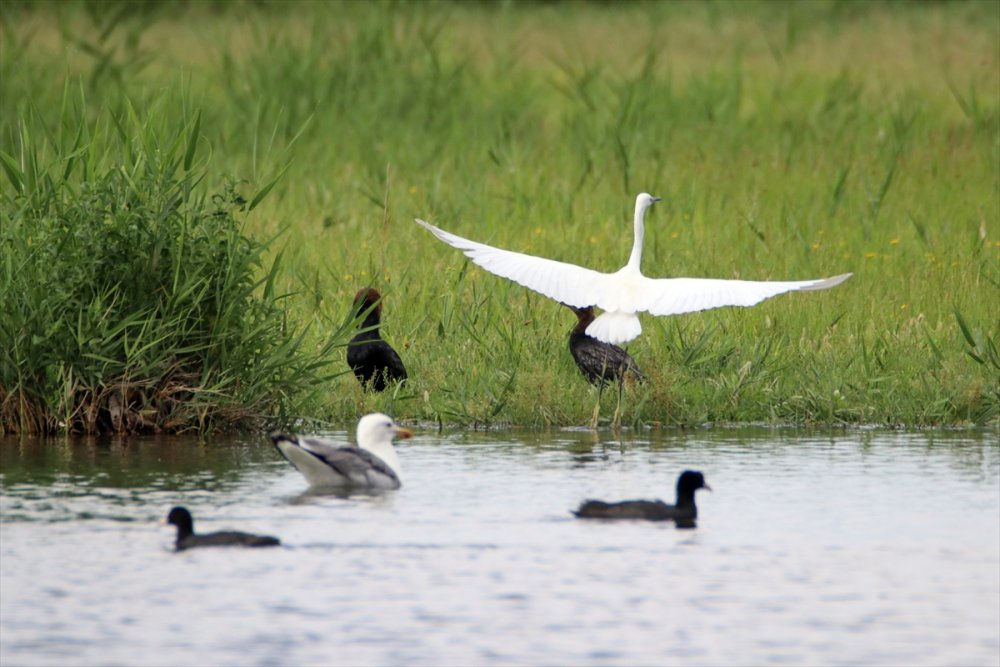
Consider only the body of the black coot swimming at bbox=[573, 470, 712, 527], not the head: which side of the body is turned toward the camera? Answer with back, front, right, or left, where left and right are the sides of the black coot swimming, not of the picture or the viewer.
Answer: right

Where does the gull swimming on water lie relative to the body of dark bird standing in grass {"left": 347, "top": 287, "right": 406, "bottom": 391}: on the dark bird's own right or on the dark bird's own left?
on the dark bird's own left

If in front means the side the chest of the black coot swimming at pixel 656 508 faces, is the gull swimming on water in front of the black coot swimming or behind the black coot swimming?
behind

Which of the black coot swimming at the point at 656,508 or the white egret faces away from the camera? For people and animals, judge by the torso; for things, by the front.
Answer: the white egret

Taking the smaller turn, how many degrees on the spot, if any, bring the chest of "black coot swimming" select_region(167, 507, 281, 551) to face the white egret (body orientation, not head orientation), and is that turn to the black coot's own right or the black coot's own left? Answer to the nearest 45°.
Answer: approximately 135° to the black coot's own right

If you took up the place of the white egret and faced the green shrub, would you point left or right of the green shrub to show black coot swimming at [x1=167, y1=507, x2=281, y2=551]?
left

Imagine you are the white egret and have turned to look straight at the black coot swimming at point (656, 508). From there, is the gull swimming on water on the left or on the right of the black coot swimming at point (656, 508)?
right

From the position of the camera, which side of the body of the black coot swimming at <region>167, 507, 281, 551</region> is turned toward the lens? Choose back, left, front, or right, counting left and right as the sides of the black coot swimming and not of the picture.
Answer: left

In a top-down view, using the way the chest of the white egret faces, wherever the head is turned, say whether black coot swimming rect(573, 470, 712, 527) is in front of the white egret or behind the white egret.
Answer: behind

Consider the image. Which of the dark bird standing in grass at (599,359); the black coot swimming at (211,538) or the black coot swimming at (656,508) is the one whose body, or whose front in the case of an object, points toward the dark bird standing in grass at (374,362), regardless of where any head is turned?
the dark bird standing in grass at (599,359)

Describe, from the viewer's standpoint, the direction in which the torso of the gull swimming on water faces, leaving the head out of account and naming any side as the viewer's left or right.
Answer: facing to the right of the viewer

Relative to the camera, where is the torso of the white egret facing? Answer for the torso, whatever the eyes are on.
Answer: away from the camera
